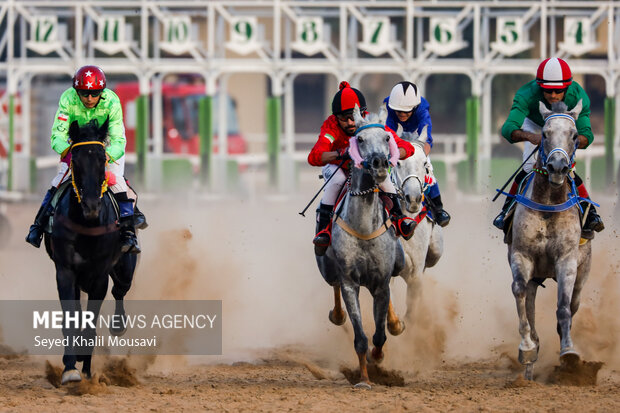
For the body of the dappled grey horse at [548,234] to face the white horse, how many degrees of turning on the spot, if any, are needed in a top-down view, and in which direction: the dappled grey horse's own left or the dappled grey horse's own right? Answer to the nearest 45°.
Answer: approximately 135° to the dappled grey horse's own right

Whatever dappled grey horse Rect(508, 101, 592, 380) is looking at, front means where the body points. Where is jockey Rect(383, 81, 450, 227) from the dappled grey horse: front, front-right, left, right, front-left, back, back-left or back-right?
back-right

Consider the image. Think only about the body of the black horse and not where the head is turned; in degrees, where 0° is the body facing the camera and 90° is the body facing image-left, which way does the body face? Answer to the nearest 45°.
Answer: approximately 0°

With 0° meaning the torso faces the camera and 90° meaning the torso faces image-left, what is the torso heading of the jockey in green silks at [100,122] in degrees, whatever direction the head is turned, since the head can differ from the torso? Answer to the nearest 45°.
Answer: approximately 0°

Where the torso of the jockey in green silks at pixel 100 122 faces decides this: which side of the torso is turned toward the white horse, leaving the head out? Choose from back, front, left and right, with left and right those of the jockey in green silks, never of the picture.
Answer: left

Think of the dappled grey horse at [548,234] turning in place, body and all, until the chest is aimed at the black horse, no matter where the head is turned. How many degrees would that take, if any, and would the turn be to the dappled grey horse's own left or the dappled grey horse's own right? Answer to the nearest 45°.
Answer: approximately 90° to the dappled grey horse's own right

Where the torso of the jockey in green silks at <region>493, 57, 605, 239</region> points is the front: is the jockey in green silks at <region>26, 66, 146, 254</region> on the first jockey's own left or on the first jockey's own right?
on the first jockey's own right
